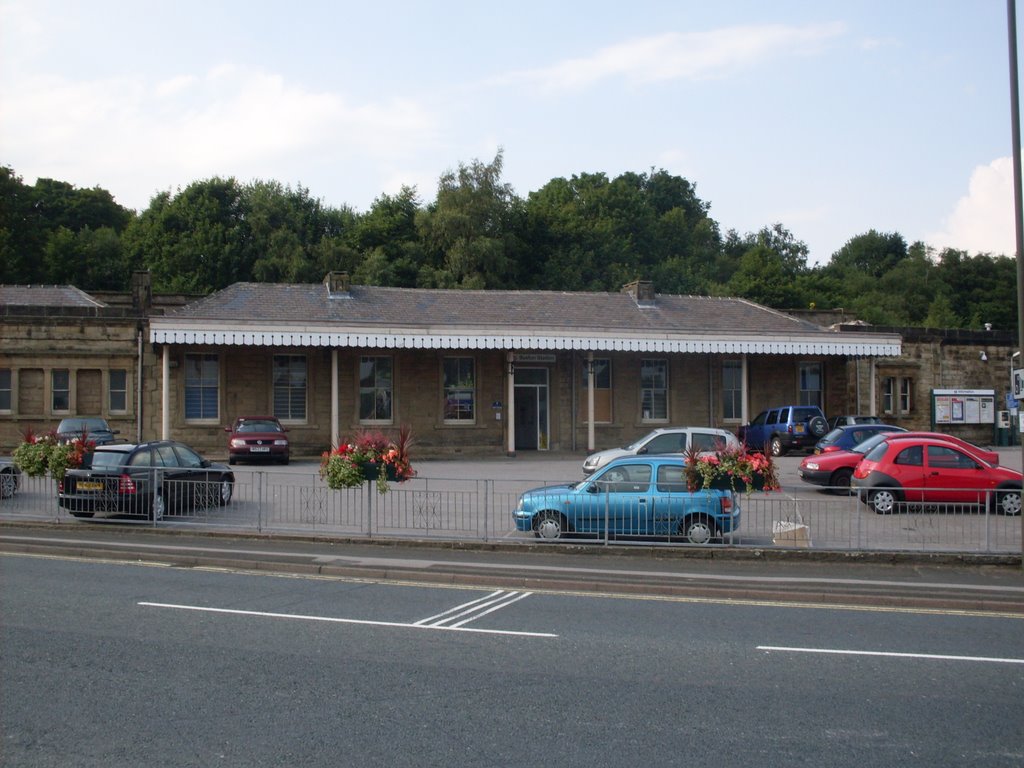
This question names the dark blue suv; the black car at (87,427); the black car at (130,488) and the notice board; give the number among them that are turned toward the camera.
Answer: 2

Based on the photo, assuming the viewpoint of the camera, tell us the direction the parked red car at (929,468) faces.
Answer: facing to the right of the viewer

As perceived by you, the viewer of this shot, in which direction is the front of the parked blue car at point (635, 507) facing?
facing to the left of the viewer

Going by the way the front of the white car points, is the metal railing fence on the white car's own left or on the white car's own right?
on the white car's own left

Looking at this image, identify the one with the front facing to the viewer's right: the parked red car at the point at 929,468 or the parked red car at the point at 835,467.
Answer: the parked red car at the point at 929,468

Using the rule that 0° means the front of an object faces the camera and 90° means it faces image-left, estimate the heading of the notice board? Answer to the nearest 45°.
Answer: approximately 0°

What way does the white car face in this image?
to the viewer's left

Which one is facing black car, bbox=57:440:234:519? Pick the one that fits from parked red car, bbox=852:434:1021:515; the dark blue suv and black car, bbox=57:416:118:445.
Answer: black car, bbox=57:416:118:445

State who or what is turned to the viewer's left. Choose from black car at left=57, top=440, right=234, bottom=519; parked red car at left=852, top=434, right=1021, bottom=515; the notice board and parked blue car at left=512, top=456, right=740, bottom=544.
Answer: the parked blue car

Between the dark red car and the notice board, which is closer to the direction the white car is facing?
the dark red car

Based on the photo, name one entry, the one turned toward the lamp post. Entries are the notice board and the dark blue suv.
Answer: the notice board
